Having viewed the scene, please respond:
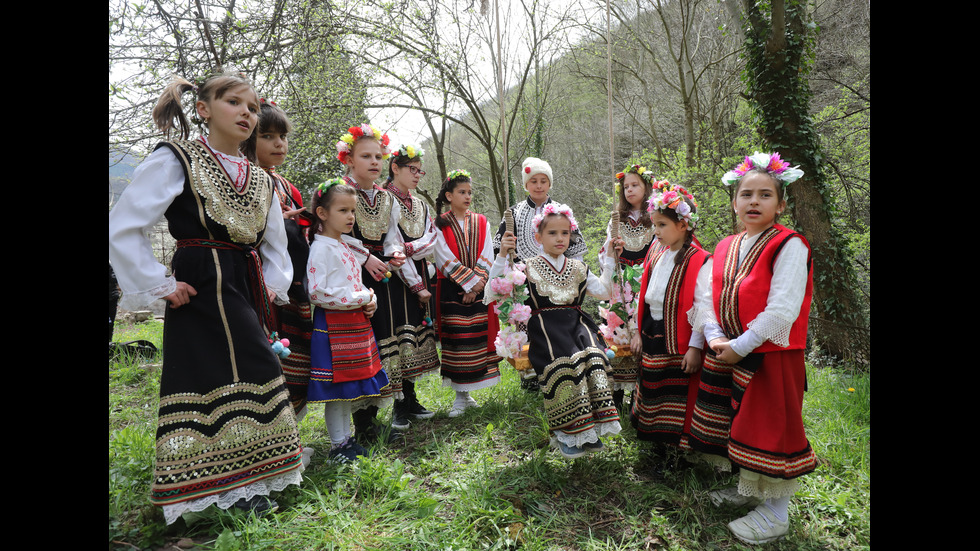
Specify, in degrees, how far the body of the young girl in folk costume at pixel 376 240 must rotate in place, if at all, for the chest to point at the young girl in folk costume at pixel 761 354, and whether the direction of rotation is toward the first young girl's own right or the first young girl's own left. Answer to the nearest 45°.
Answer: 0° — they already face them

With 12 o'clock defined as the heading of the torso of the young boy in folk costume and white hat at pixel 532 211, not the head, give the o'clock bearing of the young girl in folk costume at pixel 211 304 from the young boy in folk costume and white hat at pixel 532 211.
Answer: the young girl in folk costume at pixel 211 304 is roughly at 1 o'clock from the young boy in folk costume and white hat at pixel 532 211.

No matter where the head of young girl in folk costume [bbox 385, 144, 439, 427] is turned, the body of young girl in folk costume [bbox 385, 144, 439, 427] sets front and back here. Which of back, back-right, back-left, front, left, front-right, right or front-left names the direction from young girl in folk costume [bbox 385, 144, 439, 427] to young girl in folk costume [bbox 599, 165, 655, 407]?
front-left

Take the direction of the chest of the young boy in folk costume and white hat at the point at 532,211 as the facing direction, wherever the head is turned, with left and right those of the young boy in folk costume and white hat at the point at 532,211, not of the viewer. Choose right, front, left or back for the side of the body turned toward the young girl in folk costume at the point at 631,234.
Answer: left

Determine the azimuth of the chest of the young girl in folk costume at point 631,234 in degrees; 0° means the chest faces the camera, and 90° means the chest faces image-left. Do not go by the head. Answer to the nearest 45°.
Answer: approximately 45°

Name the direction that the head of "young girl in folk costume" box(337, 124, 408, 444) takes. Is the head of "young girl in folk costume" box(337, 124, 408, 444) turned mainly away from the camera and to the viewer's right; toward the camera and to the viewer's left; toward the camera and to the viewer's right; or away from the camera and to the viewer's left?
toward the camera and to the viewer's right
